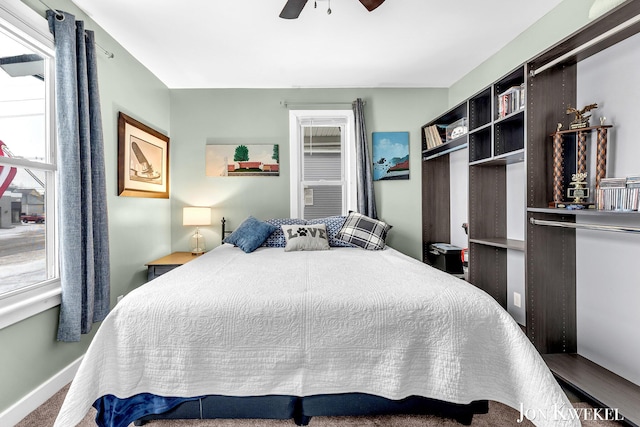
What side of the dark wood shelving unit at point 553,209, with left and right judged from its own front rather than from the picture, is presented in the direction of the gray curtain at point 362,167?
right

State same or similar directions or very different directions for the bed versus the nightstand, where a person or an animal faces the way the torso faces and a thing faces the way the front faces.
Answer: same or similar directions

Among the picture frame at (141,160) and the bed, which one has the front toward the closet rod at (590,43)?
the picture frame

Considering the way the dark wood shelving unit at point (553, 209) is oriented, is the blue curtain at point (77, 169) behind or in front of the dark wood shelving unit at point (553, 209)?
in front

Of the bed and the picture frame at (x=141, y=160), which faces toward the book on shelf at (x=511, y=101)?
the picture frame

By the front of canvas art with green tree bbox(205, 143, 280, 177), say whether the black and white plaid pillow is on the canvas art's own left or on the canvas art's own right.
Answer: on the canvas art's own left

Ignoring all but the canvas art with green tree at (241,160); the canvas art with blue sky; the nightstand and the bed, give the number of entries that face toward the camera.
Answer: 4

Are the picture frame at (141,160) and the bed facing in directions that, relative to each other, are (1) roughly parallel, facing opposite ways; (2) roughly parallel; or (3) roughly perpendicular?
roughly perpendicular

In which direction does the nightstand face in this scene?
toward the camera

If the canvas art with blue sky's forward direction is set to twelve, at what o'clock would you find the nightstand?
The nightstand is roughly at 2 o'clock from the canvas art with blue sky.

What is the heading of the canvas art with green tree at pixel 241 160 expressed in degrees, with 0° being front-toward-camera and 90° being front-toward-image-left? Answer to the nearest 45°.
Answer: approximately 0°

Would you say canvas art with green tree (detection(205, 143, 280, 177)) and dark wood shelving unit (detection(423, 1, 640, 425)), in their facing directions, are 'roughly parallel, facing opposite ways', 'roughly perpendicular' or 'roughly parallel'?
roughly perpendicular

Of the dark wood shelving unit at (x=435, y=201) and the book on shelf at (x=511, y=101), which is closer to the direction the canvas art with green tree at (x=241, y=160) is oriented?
the book on shelf

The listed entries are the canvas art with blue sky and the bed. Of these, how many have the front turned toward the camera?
2

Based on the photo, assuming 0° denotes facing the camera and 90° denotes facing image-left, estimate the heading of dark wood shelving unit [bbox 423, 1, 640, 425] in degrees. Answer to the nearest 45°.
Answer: approximately 45°

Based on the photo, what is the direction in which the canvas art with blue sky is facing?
toward the camera

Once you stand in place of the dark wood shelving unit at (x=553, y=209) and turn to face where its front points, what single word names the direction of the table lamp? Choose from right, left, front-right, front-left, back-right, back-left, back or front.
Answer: front-right
